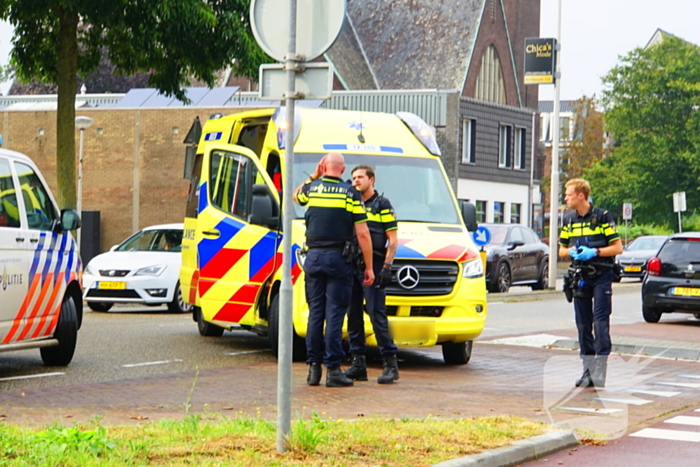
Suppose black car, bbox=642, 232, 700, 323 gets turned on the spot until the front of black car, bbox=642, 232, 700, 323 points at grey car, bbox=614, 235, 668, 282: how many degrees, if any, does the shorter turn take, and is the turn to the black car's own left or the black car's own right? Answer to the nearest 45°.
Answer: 0° — it already faces it

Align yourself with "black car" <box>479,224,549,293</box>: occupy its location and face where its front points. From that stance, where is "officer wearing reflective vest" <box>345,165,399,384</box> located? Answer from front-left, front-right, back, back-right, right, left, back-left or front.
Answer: front-left

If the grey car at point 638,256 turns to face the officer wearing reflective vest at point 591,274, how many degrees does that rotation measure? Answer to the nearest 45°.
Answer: approximately 45° to its left

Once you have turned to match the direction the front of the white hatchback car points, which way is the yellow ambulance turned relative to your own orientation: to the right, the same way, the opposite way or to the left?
to the left

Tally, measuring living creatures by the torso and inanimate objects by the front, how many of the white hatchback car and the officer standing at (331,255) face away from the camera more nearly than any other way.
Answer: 1

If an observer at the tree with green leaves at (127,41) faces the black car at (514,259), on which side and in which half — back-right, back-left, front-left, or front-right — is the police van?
back-right

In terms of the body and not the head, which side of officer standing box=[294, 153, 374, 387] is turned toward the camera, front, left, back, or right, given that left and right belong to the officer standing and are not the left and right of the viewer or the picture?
back

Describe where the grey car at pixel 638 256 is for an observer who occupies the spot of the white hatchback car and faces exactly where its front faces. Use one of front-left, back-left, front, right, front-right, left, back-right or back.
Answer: back

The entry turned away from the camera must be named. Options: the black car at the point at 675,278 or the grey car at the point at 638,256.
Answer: the black car at the point at 675,278

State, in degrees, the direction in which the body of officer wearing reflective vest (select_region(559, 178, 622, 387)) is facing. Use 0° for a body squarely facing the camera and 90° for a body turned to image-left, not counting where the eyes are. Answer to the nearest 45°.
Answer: approximately 45°

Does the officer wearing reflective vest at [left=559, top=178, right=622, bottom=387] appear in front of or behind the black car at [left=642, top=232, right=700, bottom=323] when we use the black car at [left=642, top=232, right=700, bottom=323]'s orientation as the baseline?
behind

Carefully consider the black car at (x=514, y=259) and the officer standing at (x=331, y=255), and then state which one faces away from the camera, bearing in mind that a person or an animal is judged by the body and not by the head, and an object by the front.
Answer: the officer standing

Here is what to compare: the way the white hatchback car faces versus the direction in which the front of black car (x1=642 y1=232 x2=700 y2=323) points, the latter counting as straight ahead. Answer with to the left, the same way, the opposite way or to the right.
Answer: the opposite way

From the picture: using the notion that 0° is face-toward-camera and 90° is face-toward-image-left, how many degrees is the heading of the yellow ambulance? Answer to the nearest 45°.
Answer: approximately 315°
